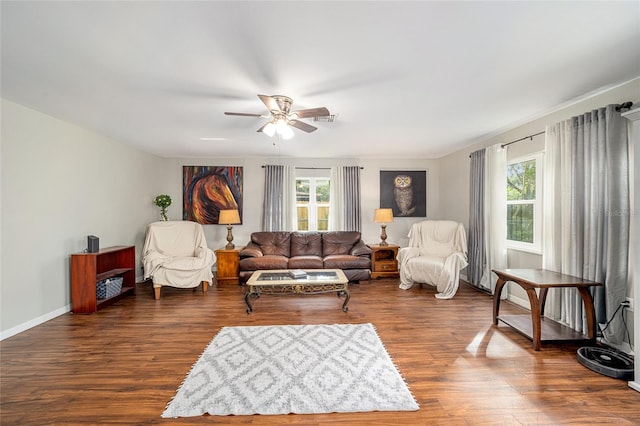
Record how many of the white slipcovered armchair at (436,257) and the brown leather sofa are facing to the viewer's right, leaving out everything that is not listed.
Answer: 0

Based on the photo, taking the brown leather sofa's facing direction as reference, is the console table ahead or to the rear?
ahead

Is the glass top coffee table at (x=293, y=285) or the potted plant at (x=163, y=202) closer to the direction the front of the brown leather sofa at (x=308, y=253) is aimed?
the glass top coffee table

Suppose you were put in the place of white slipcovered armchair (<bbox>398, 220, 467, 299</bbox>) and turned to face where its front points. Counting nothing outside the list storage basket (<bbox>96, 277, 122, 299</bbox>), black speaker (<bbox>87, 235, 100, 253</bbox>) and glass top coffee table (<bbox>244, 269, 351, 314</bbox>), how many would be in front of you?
3

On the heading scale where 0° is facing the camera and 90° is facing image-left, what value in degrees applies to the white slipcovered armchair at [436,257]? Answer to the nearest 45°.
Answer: approximately 45°

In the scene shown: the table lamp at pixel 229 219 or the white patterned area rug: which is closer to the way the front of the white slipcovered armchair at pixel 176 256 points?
the white patterned area rug

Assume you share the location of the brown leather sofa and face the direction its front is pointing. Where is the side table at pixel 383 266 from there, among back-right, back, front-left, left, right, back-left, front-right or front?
left

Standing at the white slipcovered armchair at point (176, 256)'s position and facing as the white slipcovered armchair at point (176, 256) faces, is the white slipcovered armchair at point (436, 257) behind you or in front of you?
in front

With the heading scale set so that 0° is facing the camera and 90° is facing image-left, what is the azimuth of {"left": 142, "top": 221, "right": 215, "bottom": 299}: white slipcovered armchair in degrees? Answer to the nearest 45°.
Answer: approximately 315°

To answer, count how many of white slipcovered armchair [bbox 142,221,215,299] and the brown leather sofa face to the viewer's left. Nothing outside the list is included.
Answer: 0

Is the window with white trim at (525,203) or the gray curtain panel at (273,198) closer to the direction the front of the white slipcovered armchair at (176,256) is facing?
the window with white trim

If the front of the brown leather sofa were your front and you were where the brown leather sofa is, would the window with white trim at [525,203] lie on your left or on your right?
on your left

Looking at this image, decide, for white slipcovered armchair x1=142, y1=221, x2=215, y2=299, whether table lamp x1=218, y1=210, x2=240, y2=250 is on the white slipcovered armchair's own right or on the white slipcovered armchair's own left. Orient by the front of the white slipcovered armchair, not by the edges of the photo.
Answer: on the white slipcovered armchair's own left

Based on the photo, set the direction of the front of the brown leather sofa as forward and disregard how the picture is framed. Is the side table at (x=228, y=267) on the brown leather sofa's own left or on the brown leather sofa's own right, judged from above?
on the brown leather sofa's own right
